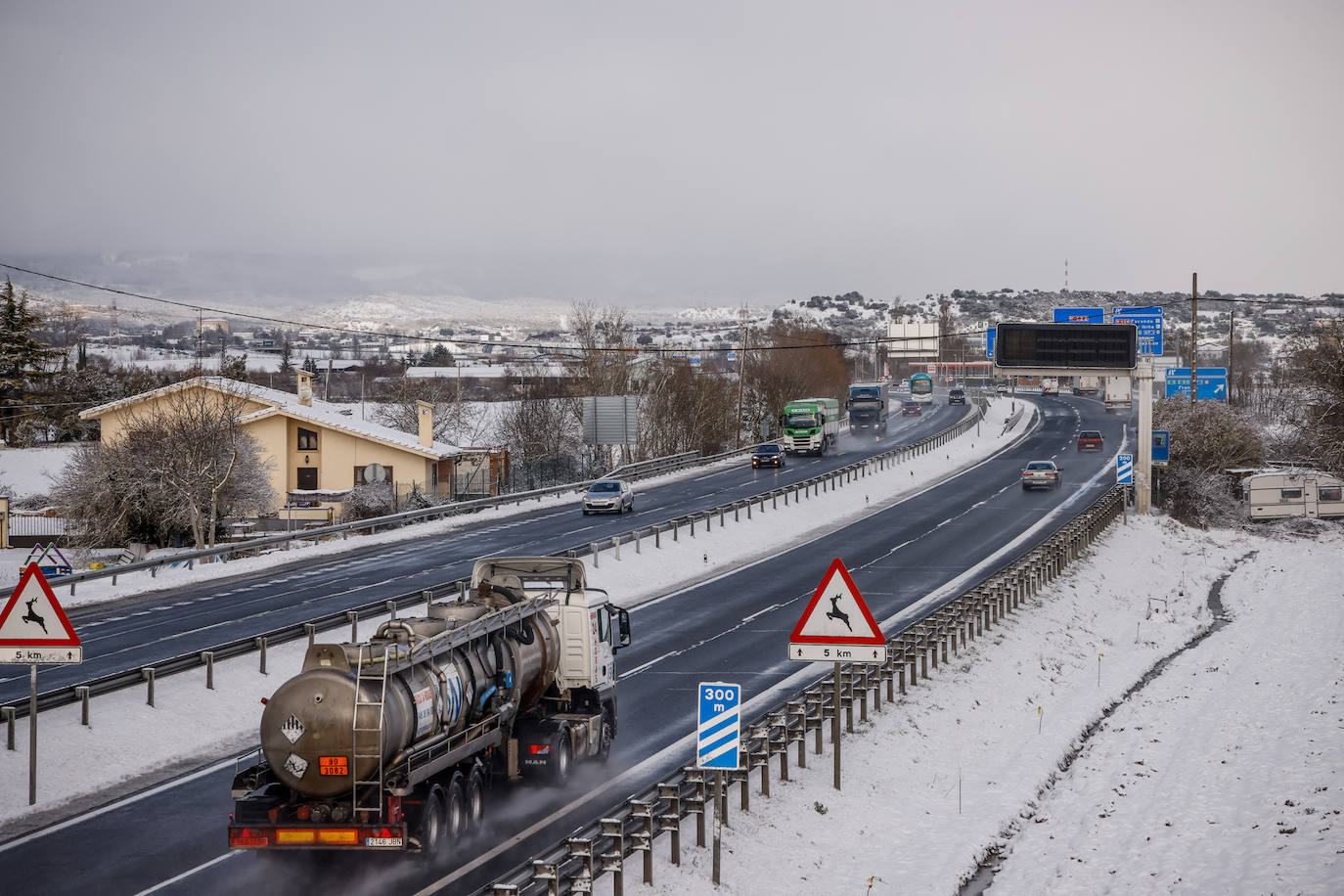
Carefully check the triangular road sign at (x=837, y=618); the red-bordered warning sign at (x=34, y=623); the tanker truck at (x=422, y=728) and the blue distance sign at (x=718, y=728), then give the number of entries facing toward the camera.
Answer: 3

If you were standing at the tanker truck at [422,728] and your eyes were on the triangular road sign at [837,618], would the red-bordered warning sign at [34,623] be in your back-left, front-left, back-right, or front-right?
back-left

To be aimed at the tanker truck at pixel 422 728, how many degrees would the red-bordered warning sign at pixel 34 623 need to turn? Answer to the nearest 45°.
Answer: approximately 45° to its left

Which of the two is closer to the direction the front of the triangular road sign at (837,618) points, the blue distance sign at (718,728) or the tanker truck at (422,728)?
the blue distance sign

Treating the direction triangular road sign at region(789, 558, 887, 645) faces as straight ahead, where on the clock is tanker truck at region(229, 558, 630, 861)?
The tanker truck is roughly at 2 o'clock from the triangular road sign.

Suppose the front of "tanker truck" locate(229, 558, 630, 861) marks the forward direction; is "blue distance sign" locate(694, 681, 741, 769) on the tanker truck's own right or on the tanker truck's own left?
on the tanker truck's own right

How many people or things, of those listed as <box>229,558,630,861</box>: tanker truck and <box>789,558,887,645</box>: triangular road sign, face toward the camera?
1

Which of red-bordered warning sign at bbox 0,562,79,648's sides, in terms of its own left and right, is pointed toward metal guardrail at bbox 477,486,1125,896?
left

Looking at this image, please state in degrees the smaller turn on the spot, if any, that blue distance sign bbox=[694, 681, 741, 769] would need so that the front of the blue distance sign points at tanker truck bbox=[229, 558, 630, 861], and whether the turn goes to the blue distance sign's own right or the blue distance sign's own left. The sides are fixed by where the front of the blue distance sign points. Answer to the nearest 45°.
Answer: approximately 90° to the blue distance sign's own right

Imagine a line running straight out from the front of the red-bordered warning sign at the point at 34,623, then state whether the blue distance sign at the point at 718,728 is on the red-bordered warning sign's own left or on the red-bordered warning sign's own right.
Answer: on the red-bordered warning sign's own left

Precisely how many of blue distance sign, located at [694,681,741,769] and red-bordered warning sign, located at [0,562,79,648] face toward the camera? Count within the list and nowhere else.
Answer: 2
